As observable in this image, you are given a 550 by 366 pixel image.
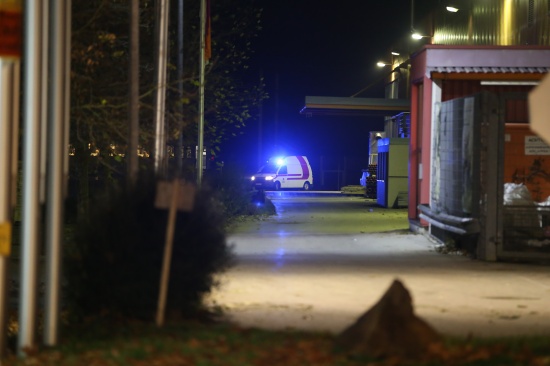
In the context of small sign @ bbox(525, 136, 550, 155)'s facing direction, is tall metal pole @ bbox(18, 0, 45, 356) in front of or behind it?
in front

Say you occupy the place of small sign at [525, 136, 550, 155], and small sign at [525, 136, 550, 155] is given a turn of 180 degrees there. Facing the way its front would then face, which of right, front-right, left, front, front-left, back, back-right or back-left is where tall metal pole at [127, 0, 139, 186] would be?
back-left

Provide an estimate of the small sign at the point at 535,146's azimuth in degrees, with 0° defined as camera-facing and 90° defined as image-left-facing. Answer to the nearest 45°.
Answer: approximately 0°

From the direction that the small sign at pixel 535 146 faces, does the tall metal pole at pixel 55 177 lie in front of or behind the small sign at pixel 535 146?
in front
